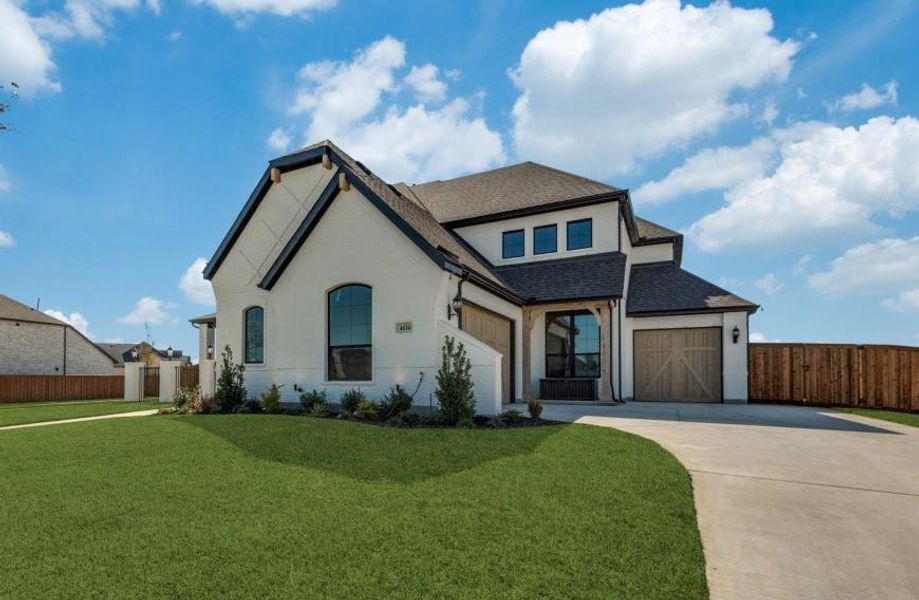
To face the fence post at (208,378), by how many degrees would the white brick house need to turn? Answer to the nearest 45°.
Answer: approximately 90° to its right

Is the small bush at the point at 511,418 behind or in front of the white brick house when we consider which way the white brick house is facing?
in front

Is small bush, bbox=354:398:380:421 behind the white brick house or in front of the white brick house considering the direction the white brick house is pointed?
in front

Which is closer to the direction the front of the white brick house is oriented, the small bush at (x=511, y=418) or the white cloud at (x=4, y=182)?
the small bush

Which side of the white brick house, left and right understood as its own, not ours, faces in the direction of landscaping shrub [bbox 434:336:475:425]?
front

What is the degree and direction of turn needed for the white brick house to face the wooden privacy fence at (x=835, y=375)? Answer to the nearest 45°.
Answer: approximately 90° to its left

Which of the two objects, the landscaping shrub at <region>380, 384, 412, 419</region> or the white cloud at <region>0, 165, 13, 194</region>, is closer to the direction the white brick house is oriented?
the landscaping shrub

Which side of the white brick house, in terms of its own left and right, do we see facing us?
front

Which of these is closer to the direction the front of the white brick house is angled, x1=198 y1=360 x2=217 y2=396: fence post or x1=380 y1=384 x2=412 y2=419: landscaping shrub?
the landscaping shrub

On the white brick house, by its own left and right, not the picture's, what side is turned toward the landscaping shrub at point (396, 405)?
front
